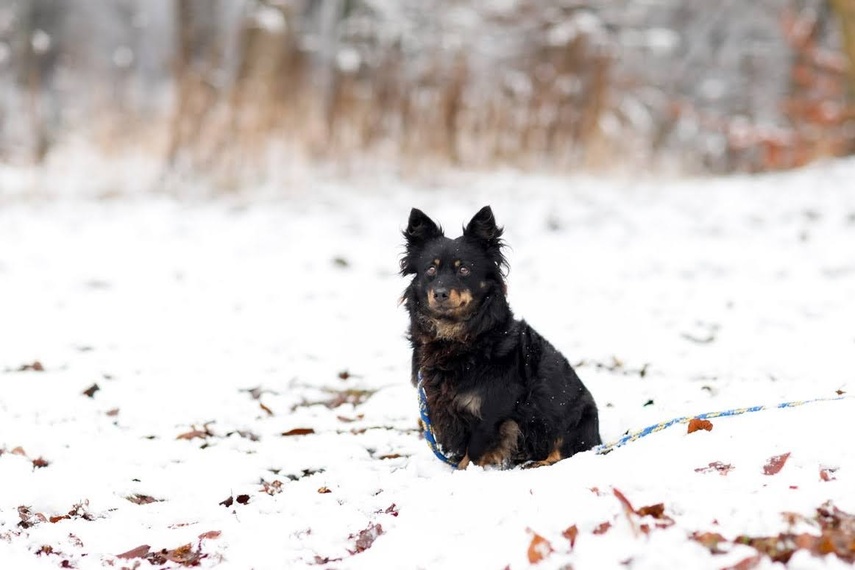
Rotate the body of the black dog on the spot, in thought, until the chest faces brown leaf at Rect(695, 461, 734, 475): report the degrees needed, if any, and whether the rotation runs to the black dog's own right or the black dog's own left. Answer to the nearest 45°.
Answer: approximately 90° to the black dog's own left

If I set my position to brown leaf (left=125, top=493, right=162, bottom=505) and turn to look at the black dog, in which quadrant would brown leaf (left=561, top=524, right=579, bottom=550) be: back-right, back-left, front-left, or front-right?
front-right

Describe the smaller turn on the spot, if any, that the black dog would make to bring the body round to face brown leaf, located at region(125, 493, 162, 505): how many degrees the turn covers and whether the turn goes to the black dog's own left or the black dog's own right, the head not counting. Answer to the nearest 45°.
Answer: approximately 45° to the black dog's own right

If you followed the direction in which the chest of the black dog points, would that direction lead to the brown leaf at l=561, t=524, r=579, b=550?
no

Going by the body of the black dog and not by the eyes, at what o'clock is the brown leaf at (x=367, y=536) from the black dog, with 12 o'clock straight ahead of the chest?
The brown leaf is roughly at 11 o'clock from the black dog.

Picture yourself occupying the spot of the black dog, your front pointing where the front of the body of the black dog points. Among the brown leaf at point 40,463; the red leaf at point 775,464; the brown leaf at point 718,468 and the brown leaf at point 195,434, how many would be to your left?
2

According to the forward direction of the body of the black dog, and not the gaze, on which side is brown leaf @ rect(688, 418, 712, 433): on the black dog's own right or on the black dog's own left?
on the black dog's own left

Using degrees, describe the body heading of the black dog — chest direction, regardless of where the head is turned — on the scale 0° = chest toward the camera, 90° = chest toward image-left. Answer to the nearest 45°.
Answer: approximately 45°

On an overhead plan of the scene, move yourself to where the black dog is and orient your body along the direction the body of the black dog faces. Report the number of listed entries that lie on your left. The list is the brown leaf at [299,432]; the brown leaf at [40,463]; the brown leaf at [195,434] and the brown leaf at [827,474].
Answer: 1

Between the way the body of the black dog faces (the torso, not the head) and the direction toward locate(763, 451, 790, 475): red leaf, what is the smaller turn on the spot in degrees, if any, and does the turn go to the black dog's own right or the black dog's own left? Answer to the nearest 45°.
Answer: approximately 90° to the black dog's own left

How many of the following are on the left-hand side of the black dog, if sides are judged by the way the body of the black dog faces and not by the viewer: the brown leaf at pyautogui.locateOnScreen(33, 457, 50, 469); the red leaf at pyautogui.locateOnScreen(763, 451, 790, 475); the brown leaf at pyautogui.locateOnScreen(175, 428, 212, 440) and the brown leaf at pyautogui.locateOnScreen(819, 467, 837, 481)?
2

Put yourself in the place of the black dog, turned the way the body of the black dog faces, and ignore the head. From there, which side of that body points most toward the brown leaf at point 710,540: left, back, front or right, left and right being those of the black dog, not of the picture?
left

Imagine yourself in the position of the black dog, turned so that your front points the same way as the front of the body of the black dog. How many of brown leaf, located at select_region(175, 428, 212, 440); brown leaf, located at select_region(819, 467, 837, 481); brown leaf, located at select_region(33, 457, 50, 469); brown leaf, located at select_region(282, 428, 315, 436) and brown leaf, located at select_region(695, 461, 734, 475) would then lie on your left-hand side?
2

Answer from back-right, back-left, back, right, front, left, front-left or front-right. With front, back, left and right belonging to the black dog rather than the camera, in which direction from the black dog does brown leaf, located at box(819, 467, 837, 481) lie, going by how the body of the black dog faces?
left

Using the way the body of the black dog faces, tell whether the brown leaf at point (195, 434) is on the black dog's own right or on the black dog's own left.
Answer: on the black dog's own right

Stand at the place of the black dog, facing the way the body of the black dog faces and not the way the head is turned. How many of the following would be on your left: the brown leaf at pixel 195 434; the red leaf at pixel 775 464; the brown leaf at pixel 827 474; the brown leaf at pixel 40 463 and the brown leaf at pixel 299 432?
2

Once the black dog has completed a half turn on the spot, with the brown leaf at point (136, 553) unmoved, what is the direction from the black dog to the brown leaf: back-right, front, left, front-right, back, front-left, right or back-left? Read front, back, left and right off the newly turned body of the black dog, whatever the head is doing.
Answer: back
